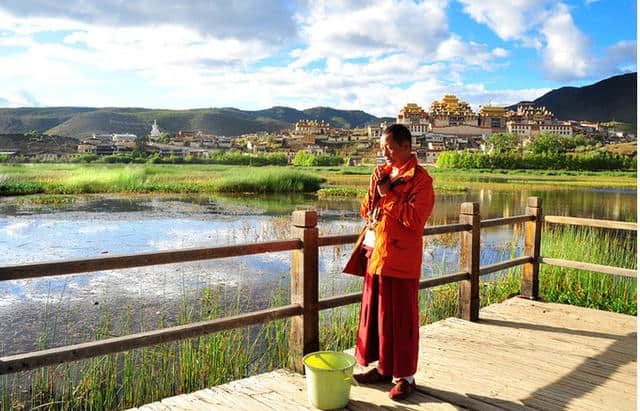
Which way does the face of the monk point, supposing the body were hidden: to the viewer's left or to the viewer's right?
to the viewer's left
